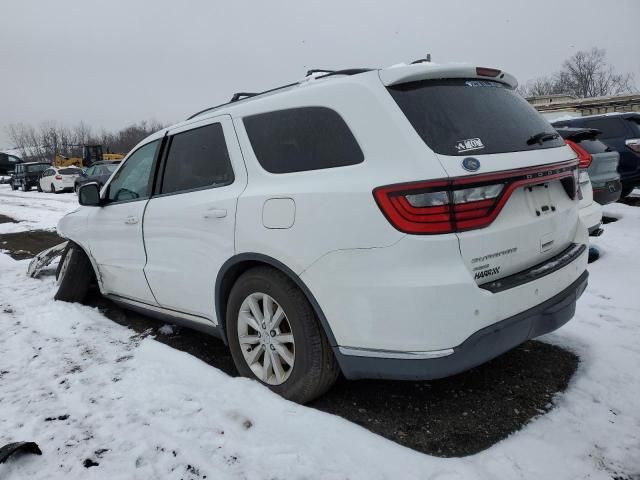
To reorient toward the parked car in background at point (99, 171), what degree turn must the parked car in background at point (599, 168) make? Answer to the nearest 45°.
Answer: approximately 45° to its left

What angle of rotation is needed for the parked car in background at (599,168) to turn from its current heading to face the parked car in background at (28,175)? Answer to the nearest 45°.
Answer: approximately 45° to its left

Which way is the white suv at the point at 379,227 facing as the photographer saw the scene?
facing away from the viewer and to the left of the viewer

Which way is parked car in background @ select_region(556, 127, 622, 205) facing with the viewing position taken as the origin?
facing away from the viewer and to the left of the viewer

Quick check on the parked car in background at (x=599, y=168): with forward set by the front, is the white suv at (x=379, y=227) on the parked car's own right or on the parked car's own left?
on the parked car's own left

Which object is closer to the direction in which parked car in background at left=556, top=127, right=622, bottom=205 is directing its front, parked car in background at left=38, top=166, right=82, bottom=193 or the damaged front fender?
the parked car in background

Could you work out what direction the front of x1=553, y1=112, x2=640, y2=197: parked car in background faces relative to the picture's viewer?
facing away from the viewer and to the left of the viewer

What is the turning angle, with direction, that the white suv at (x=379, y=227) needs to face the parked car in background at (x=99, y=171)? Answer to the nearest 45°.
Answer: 0° — it already faces it

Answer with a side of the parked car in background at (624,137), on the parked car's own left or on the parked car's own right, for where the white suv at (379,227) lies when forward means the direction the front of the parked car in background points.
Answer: on the parked car's own left

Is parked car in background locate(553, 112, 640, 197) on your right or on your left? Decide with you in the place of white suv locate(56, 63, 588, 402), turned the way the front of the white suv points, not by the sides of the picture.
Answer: on your right
